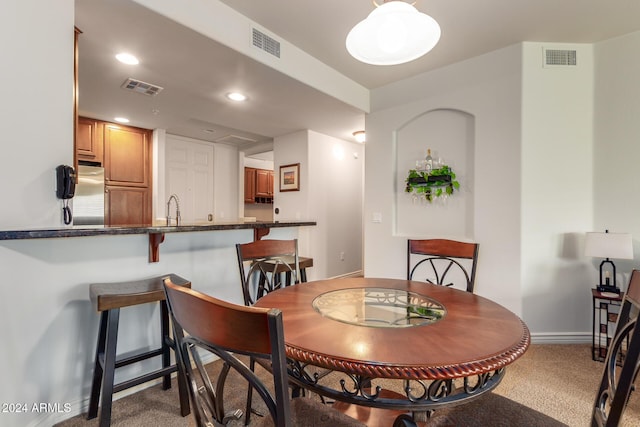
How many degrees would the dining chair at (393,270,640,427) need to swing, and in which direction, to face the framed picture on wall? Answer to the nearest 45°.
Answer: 0° — it already faces it

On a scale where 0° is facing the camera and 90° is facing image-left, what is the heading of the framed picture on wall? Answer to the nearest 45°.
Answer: approximately 45°

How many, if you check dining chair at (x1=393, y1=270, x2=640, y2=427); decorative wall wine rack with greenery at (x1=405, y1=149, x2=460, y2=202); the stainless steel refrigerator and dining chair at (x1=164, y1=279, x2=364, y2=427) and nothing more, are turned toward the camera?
2

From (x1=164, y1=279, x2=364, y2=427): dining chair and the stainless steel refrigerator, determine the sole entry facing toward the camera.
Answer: the stainless steel refrigerator

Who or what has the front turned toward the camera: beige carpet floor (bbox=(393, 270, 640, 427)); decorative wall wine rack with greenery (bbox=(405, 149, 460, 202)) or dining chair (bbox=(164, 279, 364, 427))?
the decorative wall wine rack with greenery

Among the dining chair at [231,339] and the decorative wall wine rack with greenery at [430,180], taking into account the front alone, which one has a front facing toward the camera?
the decorative wall wine rack with greenery

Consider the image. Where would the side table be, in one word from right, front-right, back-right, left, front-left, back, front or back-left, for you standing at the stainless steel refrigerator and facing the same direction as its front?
front-left

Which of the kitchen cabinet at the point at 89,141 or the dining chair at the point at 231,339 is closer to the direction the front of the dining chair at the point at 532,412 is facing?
the kitchen cabinet

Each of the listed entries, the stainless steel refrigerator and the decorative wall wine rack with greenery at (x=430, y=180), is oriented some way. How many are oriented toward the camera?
2

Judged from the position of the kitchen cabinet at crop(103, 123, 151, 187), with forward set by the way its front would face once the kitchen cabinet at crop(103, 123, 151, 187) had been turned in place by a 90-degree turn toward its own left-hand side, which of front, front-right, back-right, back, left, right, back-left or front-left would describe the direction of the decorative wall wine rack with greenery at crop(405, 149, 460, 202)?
right

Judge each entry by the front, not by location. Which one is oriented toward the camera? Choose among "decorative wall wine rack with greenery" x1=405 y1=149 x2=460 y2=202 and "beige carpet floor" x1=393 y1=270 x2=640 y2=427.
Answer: the decorative wall wine rack with greenery

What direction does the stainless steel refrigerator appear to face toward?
toward the camera

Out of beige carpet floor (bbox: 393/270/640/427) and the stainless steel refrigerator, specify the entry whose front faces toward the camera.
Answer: the stainless steel refrigerator

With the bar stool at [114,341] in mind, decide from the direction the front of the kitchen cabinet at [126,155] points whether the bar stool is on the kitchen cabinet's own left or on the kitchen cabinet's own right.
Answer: on the kitchen cabinet's own right

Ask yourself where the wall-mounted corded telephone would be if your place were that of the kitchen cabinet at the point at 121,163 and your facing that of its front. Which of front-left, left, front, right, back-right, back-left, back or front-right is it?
front-right
